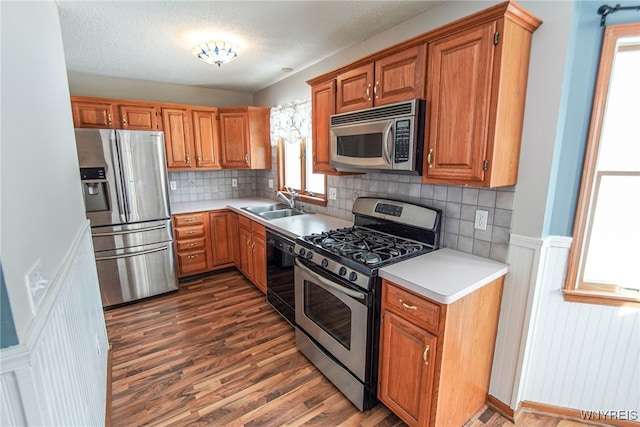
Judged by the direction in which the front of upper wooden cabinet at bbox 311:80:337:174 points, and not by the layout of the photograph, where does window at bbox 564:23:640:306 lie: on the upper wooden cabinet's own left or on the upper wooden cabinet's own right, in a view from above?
on the upper wooden cabinet's own left

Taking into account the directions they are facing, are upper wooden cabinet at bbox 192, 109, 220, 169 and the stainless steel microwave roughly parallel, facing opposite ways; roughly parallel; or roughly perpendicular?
roughly perpendicular

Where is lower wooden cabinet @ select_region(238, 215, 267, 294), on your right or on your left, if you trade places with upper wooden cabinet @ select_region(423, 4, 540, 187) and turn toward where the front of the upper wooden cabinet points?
on your right

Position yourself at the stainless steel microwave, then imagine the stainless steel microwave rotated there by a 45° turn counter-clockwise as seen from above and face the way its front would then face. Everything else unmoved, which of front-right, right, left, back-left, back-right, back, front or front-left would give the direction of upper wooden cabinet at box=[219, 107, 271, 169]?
back-right

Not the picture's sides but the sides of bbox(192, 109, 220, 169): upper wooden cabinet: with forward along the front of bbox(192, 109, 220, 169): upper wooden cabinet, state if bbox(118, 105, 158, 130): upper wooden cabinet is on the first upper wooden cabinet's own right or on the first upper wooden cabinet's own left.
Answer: on the first upper wooden cabinet's own right

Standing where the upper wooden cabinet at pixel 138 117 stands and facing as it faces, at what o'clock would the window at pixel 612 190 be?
The window is roughly at 11 o'clock from the upper wooden cabinet.

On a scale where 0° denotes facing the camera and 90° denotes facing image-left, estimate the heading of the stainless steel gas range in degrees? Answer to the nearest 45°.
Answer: approximately 45°

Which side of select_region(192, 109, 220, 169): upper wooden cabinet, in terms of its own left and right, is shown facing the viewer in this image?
front

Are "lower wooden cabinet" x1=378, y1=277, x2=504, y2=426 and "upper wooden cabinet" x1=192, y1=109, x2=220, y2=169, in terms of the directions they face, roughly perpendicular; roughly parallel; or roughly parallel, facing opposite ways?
roughly perpendicular

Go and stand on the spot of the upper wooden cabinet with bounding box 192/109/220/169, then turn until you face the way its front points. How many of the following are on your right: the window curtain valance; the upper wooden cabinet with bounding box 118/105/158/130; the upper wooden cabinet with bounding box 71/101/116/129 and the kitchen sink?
2

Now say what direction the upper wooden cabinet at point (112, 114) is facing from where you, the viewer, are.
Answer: facing the viewer

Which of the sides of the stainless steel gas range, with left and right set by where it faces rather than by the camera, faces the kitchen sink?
right

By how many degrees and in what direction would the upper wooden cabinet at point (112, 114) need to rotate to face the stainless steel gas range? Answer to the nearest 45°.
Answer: approximately 45° to its left

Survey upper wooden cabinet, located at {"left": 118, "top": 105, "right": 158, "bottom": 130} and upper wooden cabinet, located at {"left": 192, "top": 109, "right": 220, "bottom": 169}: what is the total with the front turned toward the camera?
2

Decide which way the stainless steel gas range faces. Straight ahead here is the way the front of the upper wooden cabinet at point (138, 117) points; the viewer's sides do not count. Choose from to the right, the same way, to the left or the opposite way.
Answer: to the right

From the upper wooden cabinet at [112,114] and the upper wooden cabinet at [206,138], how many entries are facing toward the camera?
2

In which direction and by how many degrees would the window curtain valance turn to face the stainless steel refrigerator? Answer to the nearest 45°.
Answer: approximately 45° to its right
